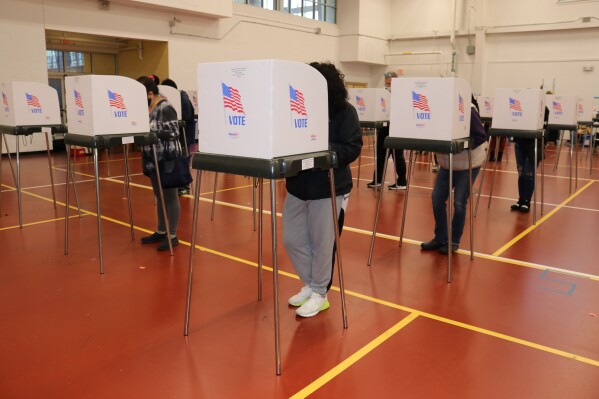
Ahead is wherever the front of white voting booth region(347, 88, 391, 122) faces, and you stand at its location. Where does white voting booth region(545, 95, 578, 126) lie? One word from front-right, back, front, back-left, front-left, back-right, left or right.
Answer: front-right

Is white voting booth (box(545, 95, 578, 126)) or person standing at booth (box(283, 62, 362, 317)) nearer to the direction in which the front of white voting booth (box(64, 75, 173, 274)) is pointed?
the white voting booth

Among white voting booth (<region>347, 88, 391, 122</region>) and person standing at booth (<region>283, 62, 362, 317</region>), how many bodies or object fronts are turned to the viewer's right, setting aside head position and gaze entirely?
0

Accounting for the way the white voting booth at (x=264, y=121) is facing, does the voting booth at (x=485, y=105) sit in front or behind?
in front

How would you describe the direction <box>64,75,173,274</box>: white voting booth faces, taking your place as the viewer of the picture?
facing away from the viewer and to the right of the viewer

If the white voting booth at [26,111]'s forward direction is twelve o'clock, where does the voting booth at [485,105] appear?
The voting booth is roughly at 1 o'clock from the white voting booth.

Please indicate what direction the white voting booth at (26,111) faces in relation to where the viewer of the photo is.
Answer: facing away from the viewer and to the right of the viewer

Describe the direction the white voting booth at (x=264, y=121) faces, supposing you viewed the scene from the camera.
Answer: facing away from the viewer and to the right of the viewer

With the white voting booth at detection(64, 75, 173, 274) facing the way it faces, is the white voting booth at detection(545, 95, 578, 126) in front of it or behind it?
in front
